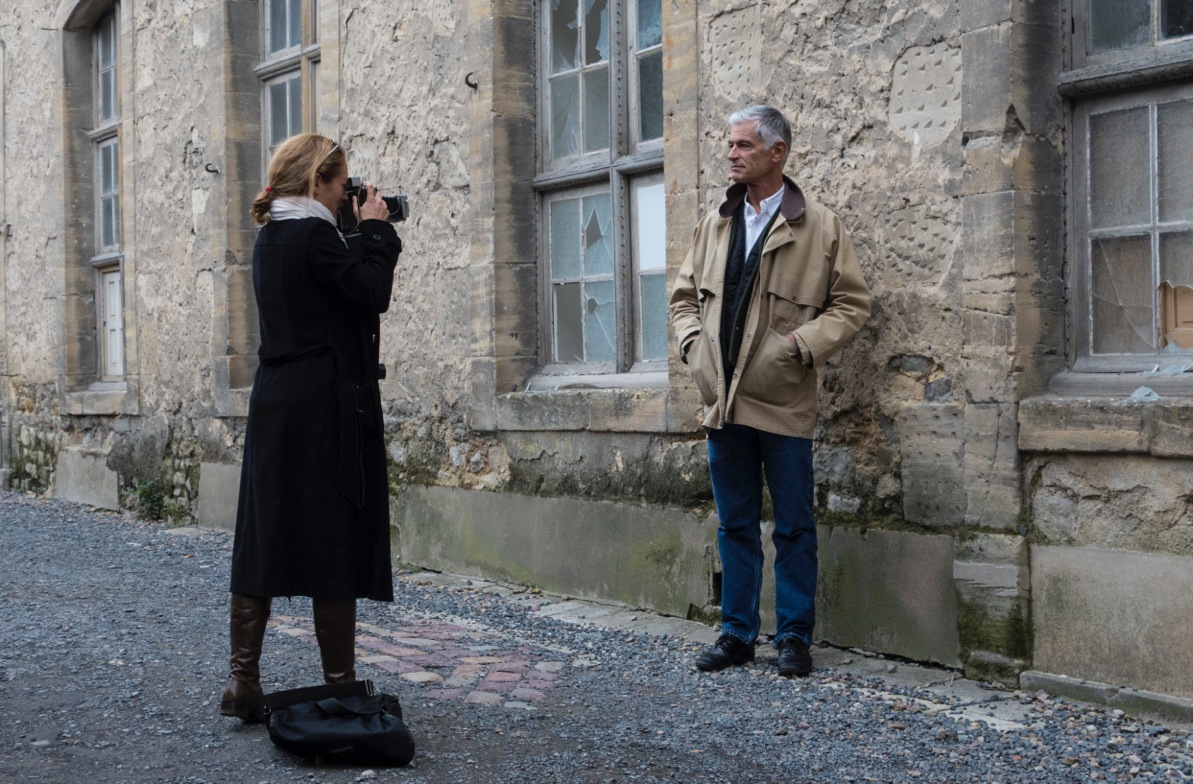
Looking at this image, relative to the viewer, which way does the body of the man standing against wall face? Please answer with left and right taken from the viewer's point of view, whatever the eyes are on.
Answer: facing the viewer and to the left of the viewer

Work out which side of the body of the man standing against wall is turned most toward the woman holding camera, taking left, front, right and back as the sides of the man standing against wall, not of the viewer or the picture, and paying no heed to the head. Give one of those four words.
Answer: front

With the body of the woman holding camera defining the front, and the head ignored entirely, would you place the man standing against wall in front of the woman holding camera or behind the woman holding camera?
in front

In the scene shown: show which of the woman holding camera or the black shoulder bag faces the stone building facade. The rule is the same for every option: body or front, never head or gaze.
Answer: the woman holding camera

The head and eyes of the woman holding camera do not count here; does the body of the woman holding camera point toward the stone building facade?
yes

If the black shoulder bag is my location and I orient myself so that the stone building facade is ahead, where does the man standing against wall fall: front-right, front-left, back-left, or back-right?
front-right

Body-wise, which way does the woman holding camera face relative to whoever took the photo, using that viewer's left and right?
facing away from the viewer and to the right of the viewer

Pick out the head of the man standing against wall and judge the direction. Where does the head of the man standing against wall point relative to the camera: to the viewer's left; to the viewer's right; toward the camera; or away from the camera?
to the viewer's left
